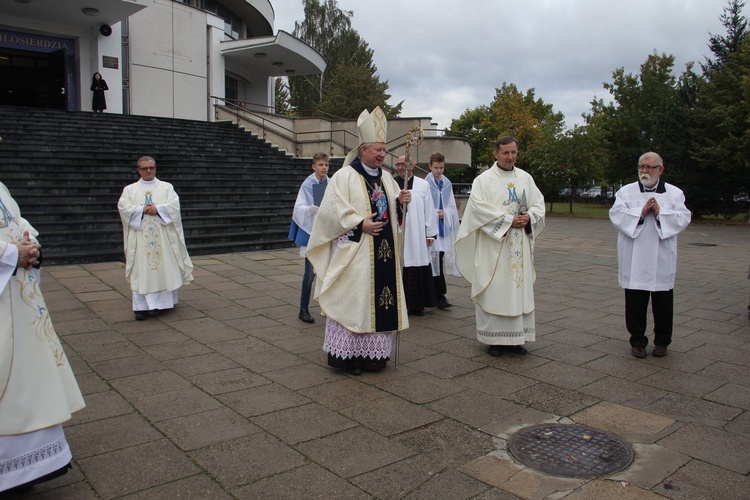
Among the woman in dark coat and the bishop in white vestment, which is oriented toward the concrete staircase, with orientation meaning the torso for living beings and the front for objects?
the woman in dark coat

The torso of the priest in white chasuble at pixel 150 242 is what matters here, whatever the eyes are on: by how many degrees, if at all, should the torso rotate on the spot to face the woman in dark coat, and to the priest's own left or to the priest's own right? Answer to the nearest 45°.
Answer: approximately 180°

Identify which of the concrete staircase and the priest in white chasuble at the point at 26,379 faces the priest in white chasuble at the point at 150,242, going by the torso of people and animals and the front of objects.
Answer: the concrete staircase

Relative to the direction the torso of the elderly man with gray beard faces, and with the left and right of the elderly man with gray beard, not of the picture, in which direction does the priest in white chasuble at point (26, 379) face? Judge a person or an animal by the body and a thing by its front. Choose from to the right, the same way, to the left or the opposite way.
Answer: to the left

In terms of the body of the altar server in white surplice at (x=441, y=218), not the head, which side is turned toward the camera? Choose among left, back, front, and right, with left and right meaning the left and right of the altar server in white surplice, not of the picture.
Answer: front

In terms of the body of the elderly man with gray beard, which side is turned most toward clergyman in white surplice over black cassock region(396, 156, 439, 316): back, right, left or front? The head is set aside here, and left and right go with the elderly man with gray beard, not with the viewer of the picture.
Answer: right

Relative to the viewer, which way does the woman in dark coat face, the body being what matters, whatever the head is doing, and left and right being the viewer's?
facing the viewer

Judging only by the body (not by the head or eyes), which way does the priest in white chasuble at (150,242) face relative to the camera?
toward the camera

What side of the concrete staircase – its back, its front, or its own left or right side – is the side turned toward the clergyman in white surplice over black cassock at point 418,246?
front

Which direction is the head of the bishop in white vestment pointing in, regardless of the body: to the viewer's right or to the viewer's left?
to the viewer's right

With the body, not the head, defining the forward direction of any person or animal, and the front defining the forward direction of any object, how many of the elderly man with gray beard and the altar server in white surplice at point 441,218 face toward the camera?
2

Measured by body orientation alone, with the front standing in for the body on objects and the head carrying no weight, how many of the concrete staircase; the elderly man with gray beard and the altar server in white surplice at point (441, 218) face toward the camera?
3

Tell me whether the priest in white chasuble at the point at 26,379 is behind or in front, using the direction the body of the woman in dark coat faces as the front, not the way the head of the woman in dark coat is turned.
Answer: in front

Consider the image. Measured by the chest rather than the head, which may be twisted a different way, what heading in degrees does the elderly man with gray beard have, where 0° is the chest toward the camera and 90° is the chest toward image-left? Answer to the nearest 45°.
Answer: approximately 0°

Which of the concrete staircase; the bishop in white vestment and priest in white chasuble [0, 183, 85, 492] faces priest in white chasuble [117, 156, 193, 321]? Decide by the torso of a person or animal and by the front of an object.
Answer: the concrete staircase

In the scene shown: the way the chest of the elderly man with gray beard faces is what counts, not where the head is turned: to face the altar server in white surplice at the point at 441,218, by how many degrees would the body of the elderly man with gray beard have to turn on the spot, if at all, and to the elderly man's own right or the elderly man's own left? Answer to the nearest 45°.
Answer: approximately 135° to the elderly man's own right
